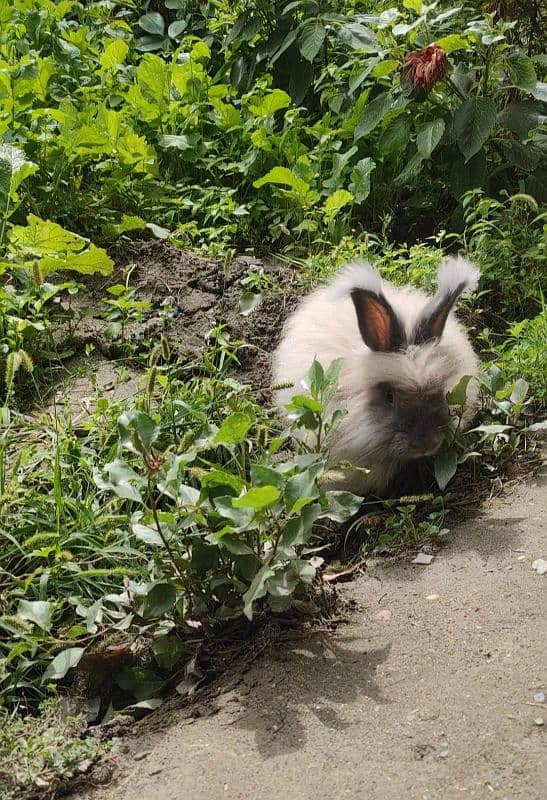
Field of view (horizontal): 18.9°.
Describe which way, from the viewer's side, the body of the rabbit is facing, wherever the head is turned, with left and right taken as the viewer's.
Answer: facing the viewer and to the right of the viewer

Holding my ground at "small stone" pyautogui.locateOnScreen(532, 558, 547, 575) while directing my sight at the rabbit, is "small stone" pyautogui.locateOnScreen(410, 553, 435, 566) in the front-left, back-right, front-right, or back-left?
front-left

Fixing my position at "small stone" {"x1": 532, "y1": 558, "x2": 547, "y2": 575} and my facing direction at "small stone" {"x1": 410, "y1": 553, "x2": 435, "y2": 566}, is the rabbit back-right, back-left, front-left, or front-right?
front-right

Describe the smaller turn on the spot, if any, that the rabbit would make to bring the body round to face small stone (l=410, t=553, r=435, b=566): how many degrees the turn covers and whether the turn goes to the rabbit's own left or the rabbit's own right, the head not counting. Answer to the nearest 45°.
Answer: approximately 45° to the rabbit's own right

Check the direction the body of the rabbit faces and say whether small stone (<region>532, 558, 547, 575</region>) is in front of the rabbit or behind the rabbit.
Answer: in front
